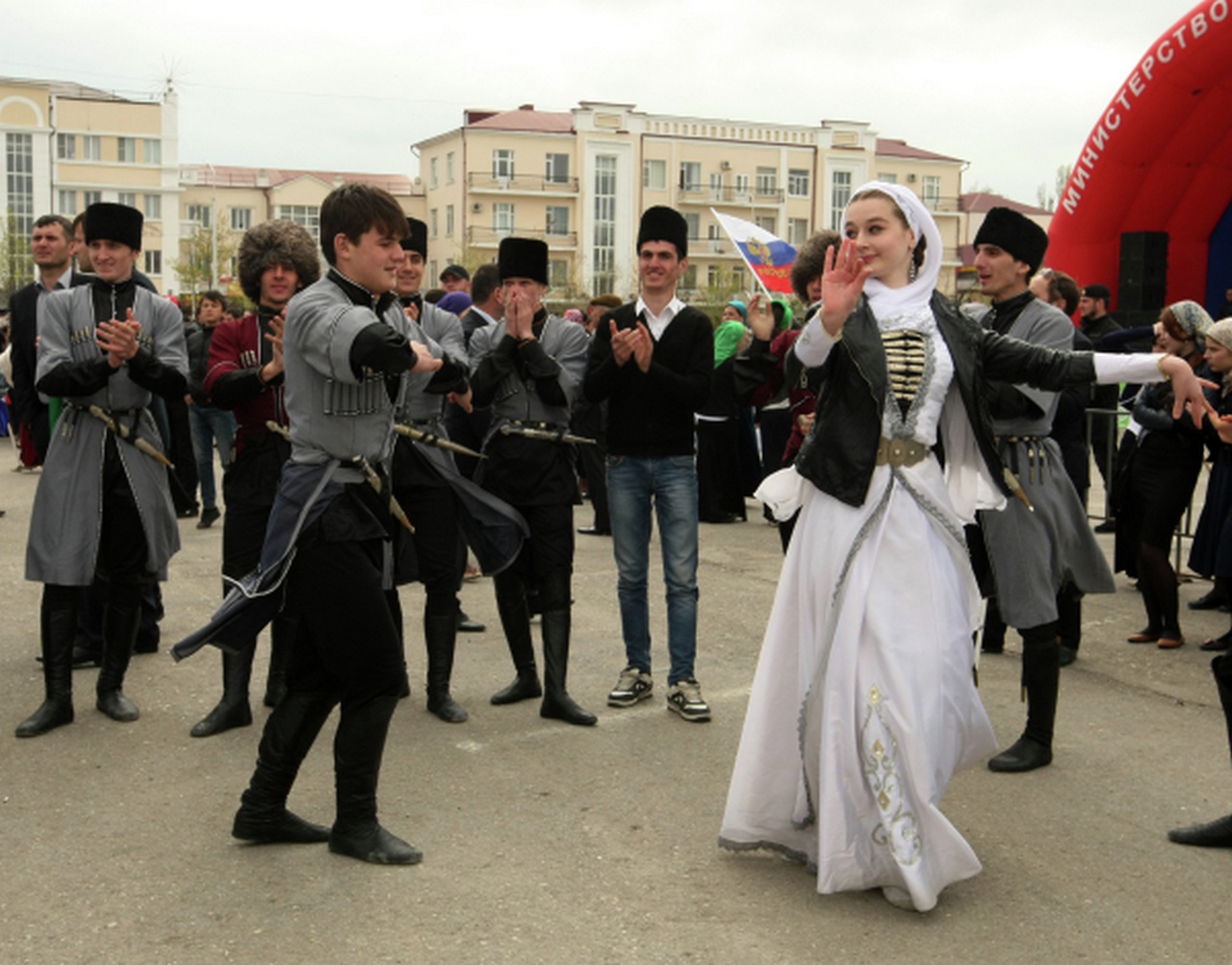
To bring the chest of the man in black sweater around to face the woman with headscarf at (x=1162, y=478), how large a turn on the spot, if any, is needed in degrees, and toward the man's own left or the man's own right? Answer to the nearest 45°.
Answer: approximately 135° to the man's own left

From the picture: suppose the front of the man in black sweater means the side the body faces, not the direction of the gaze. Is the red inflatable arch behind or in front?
behind

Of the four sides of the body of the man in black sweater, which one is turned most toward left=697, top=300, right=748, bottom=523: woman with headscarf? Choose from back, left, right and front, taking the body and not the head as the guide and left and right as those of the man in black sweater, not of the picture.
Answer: back

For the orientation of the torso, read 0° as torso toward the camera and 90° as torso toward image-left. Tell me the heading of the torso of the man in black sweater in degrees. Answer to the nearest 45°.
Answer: approximately 0°

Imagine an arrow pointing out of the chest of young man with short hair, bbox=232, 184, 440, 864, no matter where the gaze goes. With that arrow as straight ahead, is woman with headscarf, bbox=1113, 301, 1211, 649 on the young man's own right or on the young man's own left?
on the young man's own left

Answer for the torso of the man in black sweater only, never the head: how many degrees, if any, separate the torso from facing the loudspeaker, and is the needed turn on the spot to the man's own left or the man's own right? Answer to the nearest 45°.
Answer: approximately 135° to the man's own left

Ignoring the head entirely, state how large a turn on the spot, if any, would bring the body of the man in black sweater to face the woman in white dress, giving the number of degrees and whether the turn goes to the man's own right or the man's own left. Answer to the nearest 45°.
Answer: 0° — they already face them

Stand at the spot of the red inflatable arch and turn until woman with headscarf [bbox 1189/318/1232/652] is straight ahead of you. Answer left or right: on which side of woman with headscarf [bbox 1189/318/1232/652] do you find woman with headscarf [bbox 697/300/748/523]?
right

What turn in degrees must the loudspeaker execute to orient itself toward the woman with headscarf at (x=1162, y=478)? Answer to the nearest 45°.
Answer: approximately 45° to its left
